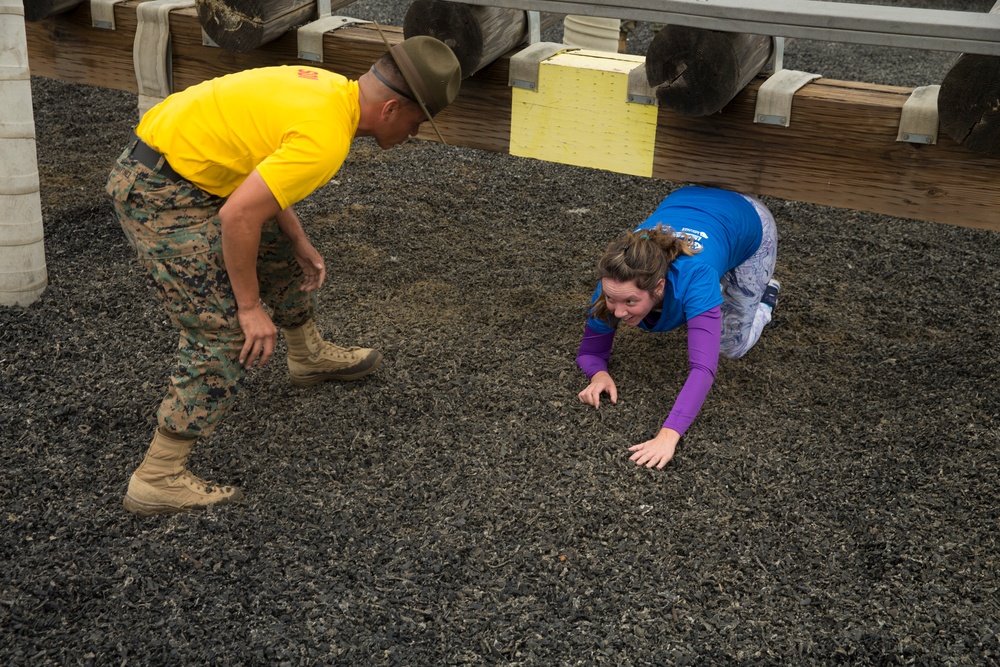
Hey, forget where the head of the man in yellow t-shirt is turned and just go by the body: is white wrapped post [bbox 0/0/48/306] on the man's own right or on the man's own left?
on the man's own left

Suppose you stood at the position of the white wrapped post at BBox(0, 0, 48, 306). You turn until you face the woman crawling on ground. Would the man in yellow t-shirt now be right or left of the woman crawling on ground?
right

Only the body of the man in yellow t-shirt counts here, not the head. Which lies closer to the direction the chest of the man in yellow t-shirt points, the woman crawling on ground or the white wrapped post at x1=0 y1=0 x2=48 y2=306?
the woman crawling on ground

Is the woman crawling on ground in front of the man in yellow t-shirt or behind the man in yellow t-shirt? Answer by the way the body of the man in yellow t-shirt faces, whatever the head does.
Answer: in front

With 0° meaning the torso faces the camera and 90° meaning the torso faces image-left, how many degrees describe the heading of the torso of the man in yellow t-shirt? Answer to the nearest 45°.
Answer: approximately 270°

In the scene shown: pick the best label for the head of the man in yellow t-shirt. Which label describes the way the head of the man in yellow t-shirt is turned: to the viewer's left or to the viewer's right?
to the viewer's right
